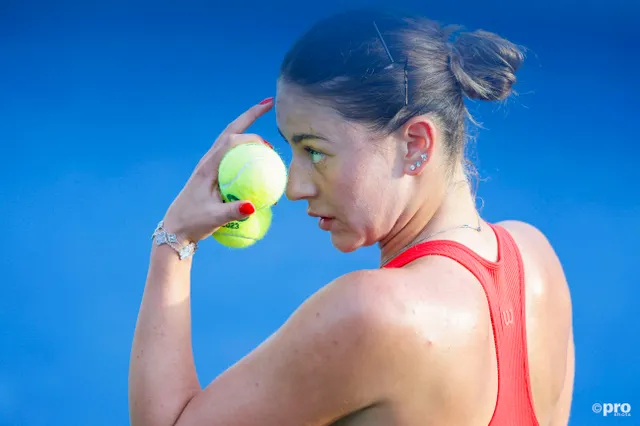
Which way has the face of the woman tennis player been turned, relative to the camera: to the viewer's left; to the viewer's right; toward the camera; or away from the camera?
to the viewer's left

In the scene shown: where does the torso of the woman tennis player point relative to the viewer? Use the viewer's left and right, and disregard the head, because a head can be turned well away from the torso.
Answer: facing away from the viewer and to the left of the viewer
